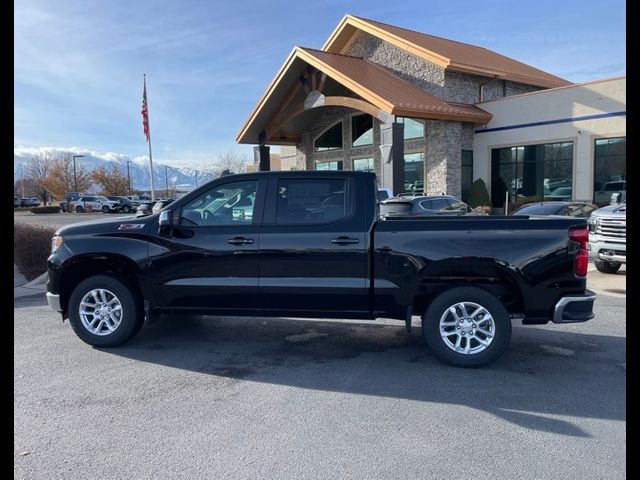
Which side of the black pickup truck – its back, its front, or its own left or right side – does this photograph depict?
left

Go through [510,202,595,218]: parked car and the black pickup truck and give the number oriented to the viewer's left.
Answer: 1

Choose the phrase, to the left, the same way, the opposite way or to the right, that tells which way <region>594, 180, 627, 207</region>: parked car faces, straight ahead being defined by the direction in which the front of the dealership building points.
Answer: the same way

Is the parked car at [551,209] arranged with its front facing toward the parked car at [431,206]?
no

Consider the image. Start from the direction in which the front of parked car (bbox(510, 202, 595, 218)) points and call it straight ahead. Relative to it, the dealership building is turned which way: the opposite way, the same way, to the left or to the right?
to the right

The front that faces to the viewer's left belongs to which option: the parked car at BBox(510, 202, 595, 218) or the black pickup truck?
the black pickup truck

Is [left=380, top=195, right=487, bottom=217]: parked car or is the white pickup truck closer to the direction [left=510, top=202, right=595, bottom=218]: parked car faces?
the white pickup truck

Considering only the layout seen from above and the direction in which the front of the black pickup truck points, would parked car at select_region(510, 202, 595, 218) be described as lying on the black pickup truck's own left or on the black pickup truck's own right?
on the black pickup truck's own right

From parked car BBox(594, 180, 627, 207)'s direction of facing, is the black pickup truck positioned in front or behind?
in front

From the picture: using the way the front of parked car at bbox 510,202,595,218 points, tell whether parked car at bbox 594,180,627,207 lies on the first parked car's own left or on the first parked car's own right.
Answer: on the first parked car's own left

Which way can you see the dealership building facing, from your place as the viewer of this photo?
facing the viewer and to the left of the viewer
